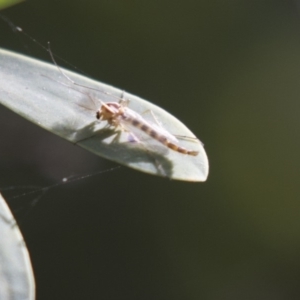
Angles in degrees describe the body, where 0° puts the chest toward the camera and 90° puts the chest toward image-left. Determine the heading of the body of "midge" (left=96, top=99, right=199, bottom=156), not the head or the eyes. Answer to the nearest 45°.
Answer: approximately 90°
